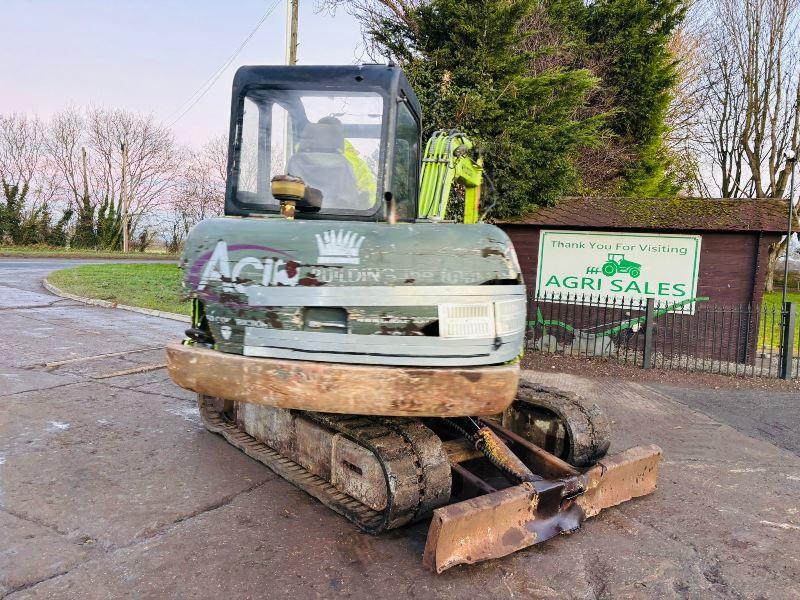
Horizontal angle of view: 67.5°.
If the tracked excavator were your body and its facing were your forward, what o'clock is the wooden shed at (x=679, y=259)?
The wooden shed is roughly at 1 o'clock from the tracked excavator.

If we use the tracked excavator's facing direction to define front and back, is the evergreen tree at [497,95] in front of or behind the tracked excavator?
in front

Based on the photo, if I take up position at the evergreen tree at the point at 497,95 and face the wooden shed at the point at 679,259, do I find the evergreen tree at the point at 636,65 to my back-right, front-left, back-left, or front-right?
front-left

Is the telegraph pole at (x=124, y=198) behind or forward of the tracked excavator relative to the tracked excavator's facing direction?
forward

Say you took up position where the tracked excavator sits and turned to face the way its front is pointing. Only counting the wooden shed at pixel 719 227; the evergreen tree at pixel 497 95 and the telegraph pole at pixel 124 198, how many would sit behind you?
0

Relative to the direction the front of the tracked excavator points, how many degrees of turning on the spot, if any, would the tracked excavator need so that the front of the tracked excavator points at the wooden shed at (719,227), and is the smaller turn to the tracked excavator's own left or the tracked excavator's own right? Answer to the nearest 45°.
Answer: approximately 45° to the tracked excavator's own right

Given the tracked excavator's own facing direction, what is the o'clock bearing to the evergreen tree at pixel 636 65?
The evergreen tree is roughly at 1 o'clock from the tracked excavator.

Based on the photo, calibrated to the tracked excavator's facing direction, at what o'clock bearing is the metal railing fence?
The metal railing fence is roughly at 1 o'clock from the tracked excavator.

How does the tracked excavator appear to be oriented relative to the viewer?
away from the camera
